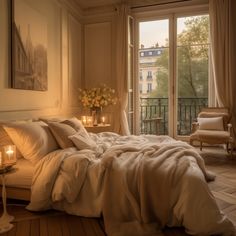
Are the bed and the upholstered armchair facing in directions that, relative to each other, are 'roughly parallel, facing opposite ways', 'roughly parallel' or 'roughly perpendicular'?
roughly perpendicular

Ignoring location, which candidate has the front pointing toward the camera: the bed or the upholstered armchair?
the upholstered armchair

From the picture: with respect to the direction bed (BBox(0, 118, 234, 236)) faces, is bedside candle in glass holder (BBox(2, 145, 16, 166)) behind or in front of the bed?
behind

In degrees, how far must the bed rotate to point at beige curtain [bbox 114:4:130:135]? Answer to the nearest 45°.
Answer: approximately 90° to its left

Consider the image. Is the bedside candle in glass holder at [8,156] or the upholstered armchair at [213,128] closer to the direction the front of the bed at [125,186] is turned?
the upholstered armchair

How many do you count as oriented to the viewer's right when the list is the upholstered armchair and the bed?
1

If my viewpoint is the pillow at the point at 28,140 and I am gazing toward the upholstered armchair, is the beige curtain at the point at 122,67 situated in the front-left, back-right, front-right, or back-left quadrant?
front-left

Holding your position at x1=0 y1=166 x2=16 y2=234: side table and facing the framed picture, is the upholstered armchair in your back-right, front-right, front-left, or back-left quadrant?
front-right

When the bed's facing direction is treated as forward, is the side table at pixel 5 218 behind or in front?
behind

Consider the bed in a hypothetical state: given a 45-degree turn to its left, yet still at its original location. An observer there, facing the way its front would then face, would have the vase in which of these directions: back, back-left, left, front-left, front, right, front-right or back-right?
front-left

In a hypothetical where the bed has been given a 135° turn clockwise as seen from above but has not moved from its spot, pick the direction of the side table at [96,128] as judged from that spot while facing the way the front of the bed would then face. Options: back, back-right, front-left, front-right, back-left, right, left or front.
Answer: back-right

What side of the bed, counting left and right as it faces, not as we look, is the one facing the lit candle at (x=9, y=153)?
back

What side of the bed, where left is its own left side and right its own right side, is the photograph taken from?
right

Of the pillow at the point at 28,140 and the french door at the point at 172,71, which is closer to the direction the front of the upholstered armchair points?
the pillow

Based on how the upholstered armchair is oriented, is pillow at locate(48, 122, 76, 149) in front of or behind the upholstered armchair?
in front

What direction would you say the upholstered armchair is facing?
toward the camera
